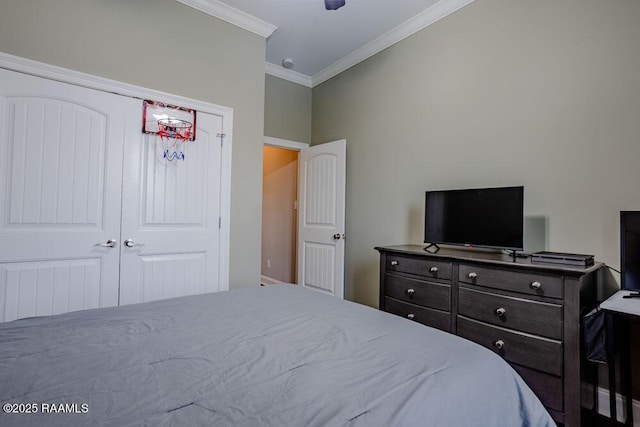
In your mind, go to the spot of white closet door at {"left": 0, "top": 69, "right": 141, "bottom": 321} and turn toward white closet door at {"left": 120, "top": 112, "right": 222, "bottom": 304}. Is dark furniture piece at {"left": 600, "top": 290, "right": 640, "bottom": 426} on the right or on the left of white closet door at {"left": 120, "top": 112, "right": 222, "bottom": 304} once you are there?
right

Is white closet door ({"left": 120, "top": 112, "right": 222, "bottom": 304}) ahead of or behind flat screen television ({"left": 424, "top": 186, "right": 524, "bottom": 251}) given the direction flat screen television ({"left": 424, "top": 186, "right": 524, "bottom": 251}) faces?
ahead

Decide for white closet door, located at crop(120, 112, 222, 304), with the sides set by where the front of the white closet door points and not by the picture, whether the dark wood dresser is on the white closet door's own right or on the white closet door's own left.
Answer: on the white closet door's own left

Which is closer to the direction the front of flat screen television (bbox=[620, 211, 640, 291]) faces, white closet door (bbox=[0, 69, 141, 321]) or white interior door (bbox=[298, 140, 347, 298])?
the white closet door

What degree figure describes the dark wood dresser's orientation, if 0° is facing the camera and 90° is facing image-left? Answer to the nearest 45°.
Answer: approximately 45°

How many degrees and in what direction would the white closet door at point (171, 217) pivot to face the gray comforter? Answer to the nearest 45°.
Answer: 0° — it already faces it

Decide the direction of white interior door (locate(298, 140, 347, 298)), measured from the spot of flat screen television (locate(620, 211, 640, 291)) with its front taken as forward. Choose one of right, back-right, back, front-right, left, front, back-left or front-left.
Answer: right

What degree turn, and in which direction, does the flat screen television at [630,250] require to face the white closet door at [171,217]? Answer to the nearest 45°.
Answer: approximately 45° to its right

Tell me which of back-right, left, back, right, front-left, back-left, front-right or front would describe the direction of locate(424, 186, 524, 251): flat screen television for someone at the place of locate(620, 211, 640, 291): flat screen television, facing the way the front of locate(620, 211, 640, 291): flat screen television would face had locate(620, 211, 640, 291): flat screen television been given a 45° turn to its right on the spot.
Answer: front-right

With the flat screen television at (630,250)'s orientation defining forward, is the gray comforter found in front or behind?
in front
